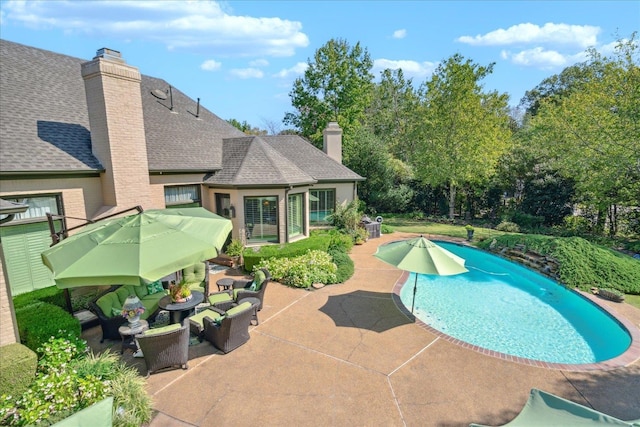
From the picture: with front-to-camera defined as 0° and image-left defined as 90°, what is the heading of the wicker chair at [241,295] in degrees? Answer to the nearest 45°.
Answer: approximately 90°

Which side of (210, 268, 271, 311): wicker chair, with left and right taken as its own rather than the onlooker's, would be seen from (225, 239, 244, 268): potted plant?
right

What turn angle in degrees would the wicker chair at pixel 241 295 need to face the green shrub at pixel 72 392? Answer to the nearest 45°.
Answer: approximately 45° to its left

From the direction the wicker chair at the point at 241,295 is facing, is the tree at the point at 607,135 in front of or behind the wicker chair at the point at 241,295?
behind

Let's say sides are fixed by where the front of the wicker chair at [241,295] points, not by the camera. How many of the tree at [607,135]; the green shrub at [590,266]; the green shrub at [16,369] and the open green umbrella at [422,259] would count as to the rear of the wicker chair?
3

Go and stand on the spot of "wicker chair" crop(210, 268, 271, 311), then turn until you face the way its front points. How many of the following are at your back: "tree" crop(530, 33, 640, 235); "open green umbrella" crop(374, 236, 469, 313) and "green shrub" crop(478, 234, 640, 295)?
3

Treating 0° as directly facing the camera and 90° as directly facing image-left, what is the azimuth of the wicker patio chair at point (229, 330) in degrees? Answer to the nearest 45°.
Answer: approximately 135°

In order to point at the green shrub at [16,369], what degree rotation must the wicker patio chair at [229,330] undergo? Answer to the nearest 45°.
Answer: approximately 45° to its left

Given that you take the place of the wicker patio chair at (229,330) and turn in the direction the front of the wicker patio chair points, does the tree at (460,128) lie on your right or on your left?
on your right

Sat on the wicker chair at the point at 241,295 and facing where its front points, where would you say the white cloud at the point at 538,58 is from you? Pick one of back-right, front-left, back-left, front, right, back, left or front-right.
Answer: back-right

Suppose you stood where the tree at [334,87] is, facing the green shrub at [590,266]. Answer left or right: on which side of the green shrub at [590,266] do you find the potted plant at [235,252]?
right
